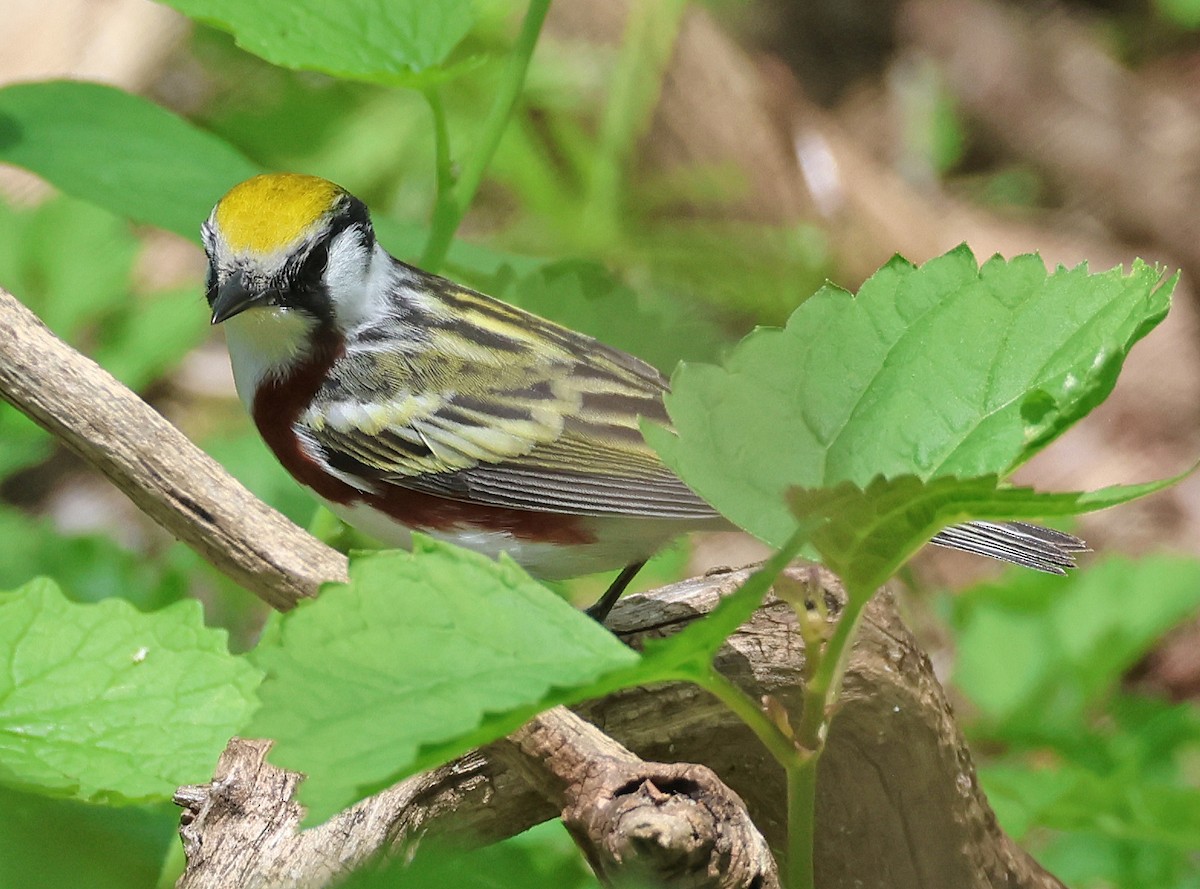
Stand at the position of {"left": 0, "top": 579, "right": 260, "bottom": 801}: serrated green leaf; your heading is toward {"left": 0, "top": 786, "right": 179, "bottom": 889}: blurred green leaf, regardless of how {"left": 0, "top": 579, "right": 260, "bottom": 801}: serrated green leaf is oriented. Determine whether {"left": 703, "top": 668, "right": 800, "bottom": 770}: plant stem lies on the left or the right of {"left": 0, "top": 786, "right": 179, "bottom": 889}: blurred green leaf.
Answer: left

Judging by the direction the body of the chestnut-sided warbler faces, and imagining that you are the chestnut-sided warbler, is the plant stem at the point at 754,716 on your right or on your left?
on your left

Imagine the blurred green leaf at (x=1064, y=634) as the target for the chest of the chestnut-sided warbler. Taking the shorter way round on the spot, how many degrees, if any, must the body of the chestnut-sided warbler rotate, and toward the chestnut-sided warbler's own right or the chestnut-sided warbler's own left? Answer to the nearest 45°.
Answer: approximately 135° to the chestnut-sided warbler's own right

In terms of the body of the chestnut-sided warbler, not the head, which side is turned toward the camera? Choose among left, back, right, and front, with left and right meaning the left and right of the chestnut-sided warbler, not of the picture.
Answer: left

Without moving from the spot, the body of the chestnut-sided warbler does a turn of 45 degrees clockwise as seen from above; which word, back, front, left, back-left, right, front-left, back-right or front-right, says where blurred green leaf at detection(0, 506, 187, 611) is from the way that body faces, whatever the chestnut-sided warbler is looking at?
front

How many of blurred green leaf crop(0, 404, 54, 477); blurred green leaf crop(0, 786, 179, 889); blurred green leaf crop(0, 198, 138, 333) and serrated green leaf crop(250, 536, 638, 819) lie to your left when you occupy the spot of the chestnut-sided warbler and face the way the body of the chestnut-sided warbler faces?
2

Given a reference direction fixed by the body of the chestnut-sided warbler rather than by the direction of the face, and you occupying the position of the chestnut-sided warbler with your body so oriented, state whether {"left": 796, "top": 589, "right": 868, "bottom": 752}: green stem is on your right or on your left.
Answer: on your left

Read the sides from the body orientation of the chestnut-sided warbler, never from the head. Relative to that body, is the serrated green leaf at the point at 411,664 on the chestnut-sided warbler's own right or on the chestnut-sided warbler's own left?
on the chestnut-sided warbler's own left

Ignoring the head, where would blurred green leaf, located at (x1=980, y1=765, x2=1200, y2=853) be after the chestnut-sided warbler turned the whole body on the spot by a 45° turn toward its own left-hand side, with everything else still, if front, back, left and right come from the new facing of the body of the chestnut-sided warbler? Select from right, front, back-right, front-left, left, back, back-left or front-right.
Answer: back-left

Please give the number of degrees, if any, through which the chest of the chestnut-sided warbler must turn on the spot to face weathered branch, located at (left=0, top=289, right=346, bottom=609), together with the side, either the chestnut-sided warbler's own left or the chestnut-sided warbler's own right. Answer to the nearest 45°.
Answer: approximately 45° to the chestnut-sided warbler's own left

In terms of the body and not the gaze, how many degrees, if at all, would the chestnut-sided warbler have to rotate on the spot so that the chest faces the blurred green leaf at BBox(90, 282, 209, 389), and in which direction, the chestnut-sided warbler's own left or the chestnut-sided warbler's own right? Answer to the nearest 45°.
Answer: approximately 45° to the chestnut-sided warbler's own right
